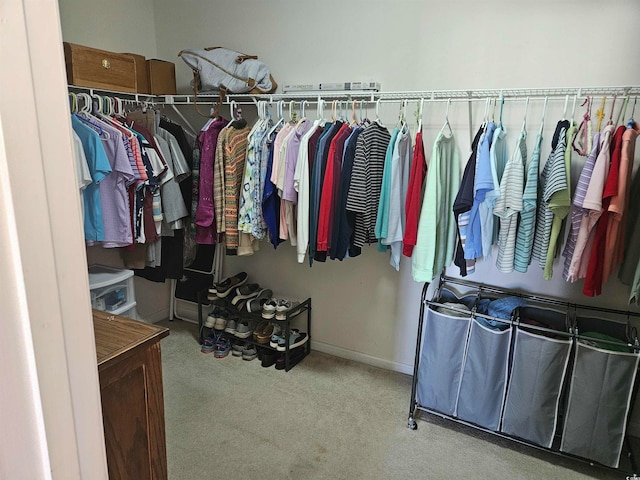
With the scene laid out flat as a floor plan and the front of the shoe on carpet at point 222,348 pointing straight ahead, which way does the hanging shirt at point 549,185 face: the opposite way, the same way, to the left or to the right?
to the right

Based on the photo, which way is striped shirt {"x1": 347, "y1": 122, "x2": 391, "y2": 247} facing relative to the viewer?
to the viewer's left
